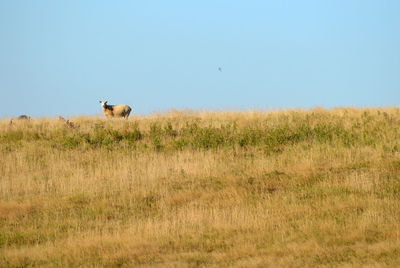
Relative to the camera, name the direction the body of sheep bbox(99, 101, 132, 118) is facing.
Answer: to the viewer's left
